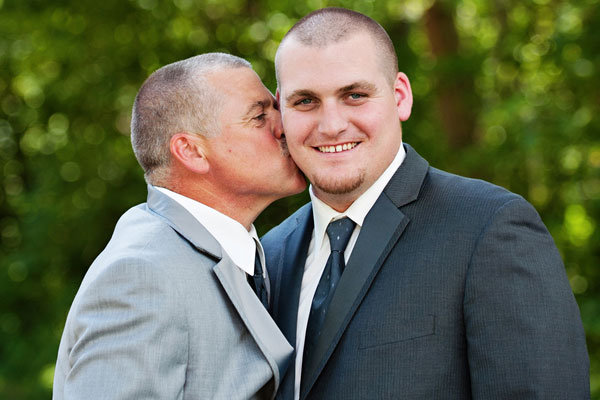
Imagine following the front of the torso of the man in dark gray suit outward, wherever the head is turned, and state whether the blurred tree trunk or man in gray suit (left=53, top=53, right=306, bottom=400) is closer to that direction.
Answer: the man in gray suit

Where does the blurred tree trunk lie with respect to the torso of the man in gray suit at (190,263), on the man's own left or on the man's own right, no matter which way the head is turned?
on the man's own left

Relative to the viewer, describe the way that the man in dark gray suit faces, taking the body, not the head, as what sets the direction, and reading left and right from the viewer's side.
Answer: facing the viewer and to the left of the viewer

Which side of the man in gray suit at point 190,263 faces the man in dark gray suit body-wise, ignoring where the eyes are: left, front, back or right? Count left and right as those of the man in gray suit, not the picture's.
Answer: front

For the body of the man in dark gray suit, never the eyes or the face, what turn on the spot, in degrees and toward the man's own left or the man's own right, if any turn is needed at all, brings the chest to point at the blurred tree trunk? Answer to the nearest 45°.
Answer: approximately 135° to the man's own right

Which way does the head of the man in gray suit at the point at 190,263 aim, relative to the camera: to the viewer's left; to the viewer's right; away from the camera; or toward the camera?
to the viewer's right

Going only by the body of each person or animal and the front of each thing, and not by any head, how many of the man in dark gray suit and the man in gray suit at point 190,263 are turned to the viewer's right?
1

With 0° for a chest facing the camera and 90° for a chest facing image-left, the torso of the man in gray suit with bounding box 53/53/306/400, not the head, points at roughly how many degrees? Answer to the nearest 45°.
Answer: approximately 270°

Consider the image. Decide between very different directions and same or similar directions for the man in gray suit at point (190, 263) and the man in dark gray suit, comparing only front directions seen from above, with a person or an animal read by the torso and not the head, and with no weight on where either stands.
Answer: very different directions

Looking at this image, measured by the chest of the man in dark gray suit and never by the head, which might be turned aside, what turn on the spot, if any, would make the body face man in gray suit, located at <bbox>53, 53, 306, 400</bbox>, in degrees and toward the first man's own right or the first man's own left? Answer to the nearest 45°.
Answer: approximately 45° to the first man's own right

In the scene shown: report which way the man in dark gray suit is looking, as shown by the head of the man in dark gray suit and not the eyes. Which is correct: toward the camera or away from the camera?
toward the camera

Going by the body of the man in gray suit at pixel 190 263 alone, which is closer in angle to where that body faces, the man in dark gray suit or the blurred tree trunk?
the man in dark gray suit
